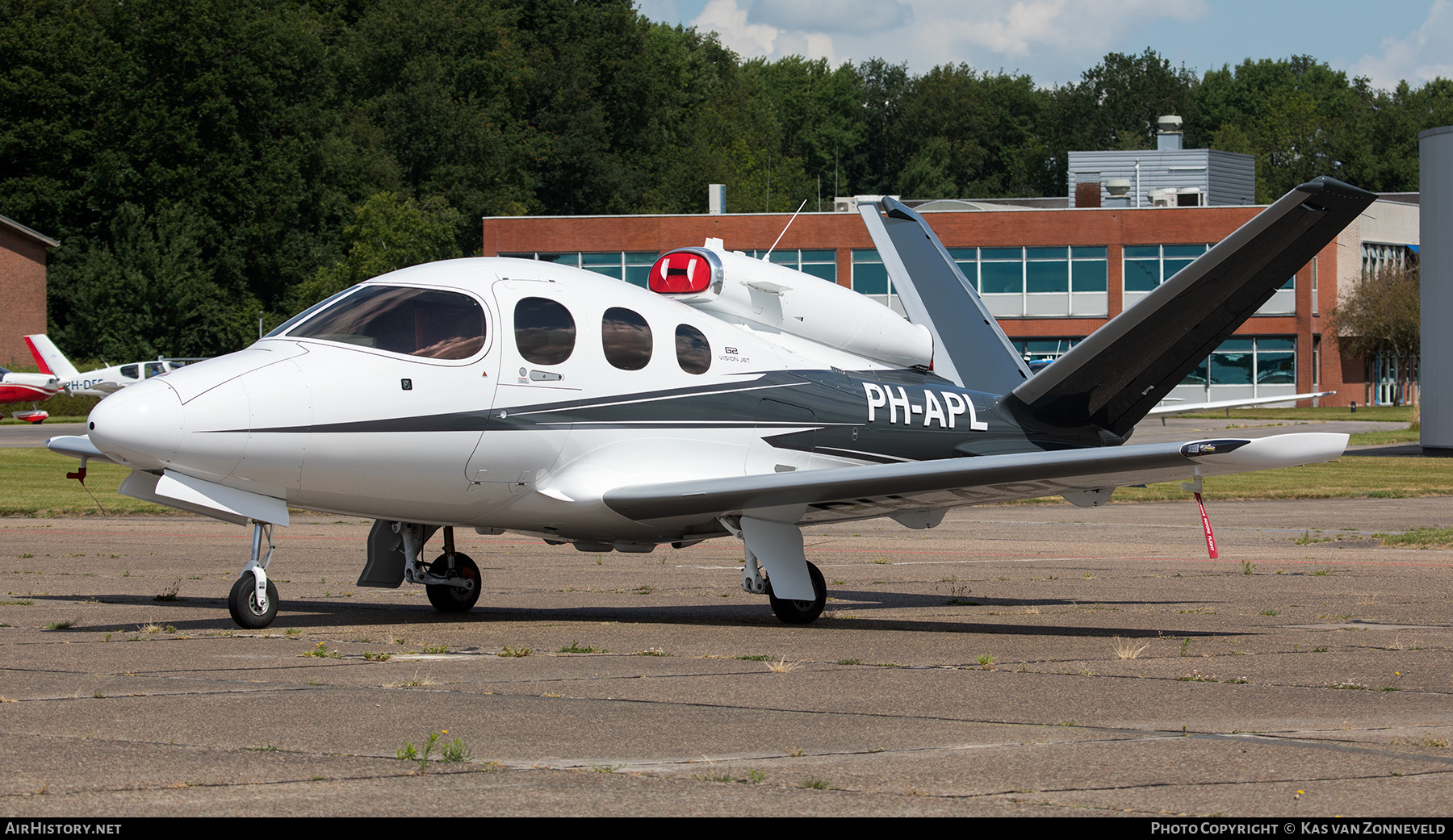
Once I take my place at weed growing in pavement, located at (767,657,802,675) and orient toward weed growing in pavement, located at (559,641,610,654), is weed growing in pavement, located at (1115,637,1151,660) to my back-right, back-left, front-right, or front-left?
back-right

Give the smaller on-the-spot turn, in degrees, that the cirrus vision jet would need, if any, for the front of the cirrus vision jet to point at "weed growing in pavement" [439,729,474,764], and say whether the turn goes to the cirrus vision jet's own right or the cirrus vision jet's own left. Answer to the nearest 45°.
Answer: approximately 45° to the cirrus vision jet's own left

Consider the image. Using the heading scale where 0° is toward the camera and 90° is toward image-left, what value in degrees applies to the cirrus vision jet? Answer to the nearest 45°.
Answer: approximately 45°

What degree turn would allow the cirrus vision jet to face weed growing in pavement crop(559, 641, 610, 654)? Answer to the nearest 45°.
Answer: approximately 45° to its left

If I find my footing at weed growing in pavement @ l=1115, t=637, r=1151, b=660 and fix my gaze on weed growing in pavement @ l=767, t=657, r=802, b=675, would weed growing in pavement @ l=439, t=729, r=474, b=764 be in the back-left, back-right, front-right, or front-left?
front-left

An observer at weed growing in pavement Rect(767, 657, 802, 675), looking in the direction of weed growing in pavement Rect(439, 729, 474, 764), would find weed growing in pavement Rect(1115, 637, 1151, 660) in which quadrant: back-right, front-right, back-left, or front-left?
back-left
